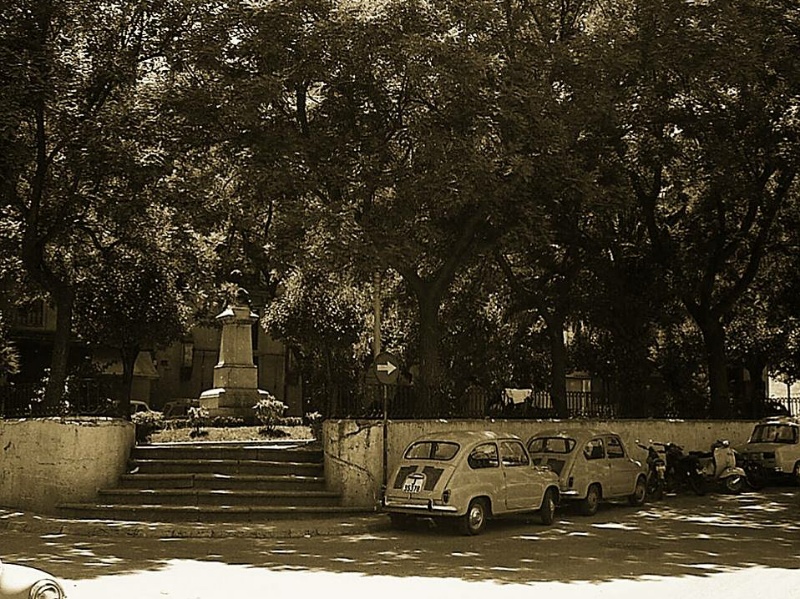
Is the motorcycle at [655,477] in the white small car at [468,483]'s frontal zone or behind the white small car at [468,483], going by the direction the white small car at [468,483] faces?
frontal zone

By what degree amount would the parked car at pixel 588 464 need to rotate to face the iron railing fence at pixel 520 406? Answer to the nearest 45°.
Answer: approximately 45° to its left

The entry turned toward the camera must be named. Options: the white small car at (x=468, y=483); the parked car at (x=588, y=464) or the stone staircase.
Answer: the stone staircase

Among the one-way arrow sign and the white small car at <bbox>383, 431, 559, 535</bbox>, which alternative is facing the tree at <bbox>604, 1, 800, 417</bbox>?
the white small car

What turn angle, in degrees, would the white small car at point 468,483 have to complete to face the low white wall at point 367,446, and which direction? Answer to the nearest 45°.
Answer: approximately 90° to its left

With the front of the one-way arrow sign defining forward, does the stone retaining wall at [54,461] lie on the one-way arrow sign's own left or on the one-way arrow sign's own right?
on the one-way arrow sign's own right

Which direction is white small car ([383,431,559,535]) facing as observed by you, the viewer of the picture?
facing away from the viewer and to the right of the viewer

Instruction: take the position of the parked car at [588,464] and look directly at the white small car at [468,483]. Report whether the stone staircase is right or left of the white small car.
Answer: right

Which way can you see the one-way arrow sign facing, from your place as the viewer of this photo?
facing the viewer

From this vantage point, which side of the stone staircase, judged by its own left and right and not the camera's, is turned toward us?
front
